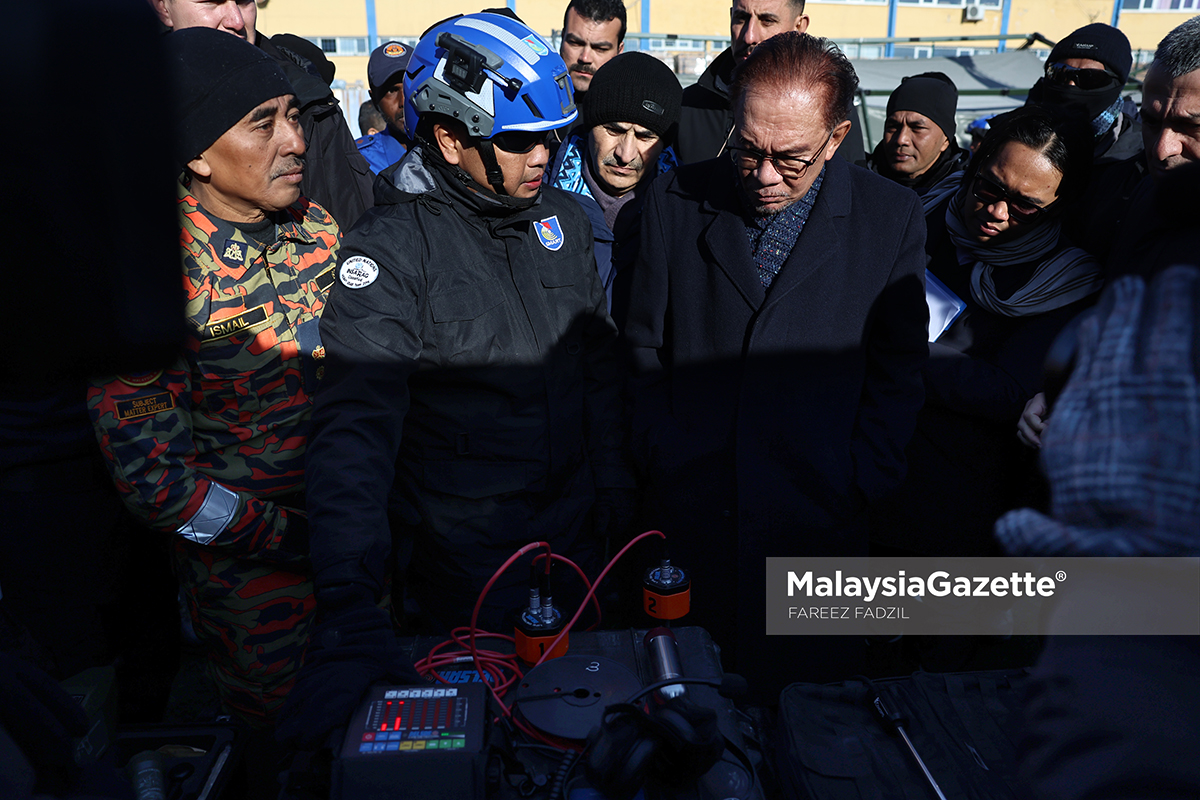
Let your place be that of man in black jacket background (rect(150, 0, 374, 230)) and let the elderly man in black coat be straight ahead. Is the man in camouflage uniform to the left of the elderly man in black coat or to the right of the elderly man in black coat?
right

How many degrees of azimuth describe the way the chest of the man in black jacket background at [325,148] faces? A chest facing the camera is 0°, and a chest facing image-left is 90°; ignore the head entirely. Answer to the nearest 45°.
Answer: approximately 315°

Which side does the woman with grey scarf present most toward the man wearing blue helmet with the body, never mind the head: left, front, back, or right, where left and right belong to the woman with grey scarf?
front

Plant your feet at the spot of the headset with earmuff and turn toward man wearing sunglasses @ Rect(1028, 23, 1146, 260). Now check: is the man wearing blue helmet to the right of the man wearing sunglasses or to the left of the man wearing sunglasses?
left

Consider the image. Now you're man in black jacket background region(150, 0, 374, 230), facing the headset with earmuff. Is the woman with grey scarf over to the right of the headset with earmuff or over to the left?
left

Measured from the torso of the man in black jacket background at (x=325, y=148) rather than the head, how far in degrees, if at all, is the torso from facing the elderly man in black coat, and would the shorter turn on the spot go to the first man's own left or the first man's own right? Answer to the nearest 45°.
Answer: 0° — they already face them

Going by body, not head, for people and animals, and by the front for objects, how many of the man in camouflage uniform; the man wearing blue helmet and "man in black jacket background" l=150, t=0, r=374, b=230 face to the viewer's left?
0

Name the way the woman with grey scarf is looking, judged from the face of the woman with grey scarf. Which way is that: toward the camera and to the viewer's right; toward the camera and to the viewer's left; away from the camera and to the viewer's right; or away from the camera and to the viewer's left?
toward the camera and to the viewer's left
